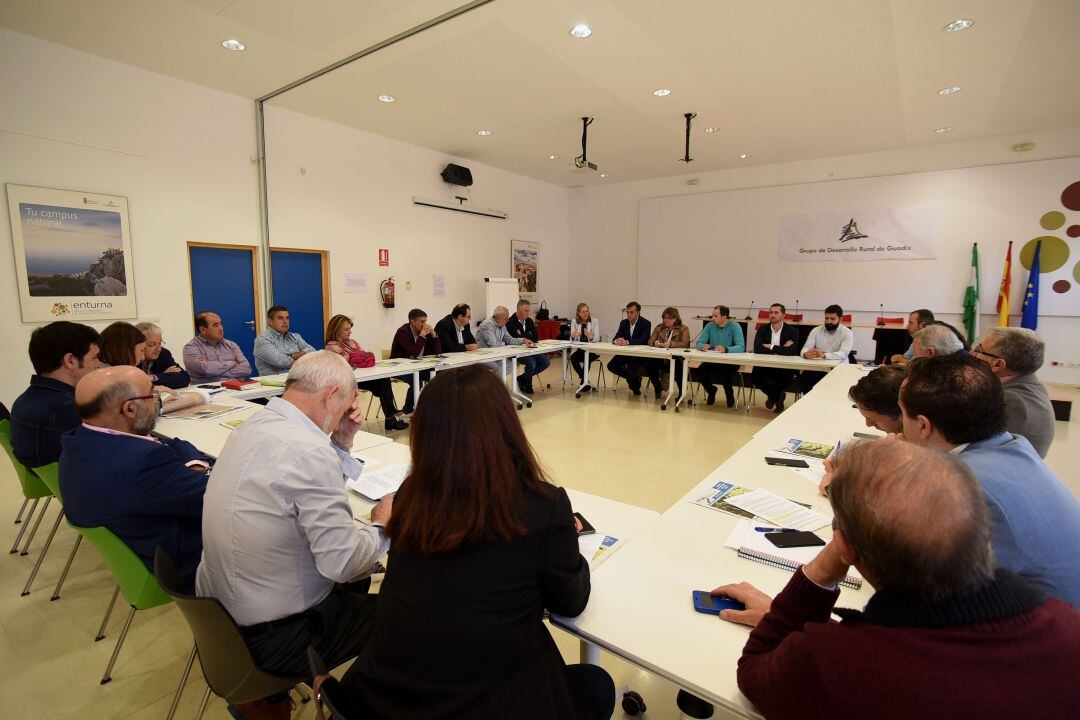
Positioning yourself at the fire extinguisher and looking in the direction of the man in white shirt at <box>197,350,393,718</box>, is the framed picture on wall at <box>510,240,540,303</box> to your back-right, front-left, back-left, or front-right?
back-left

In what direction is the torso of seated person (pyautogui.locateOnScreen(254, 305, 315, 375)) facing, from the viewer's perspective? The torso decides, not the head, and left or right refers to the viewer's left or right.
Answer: facing the viewer and to the right of the viewer

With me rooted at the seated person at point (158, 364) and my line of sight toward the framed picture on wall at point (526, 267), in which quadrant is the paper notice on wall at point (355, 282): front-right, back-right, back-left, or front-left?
front-left

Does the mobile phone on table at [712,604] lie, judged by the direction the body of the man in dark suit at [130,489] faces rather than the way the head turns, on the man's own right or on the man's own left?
on the man's own right

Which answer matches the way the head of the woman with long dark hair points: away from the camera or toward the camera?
away from the camera

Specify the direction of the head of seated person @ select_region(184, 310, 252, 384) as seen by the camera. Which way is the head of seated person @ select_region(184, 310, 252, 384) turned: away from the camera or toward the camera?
toward the camera

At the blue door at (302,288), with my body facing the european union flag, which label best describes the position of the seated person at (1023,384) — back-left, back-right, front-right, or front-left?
front-right

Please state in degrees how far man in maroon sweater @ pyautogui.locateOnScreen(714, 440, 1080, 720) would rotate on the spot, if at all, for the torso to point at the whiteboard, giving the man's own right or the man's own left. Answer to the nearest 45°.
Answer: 0° — they already face it

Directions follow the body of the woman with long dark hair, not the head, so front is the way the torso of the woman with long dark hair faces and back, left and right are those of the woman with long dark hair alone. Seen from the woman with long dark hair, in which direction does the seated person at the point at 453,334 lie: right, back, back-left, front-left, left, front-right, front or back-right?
front

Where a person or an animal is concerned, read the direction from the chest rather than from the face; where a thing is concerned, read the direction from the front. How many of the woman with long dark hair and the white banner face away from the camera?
1

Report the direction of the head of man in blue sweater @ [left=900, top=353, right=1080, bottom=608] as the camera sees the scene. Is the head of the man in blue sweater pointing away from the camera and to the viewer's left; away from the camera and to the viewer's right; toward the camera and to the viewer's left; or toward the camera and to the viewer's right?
away from the camera and to the viewer's left

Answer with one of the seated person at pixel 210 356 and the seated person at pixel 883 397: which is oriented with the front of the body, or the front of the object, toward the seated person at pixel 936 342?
the seated person at pixel 210 356

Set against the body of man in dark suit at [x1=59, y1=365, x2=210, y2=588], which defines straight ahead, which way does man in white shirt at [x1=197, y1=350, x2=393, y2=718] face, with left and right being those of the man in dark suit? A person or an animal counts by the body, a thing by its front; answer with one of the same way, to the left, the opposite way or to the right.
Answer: the same way

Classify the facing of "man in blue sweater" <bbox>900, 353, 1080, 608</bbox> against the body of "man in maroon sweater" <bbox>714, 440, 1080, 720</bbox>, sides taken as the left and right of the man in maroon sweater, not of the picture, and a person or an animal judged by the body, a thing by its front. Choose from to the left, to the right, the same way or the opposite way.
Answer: the same way

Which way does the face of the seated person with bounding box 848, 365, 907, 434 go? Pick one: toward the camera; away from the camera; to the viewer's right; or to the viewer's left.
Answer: to the viewer's left

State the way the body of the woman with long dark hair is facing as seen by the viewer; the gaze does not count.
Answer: away from the camera

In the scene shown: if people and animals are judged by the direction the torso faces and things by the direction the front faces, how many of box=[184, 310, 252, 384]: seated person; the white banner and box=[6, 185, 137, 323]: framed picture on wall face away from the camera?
0

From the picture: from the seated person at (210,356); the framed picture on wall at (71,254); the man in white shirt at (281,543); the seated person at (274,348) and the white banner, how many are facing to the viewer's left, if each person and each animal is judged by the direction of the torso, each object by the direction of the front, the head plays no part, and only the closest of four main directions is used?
0
